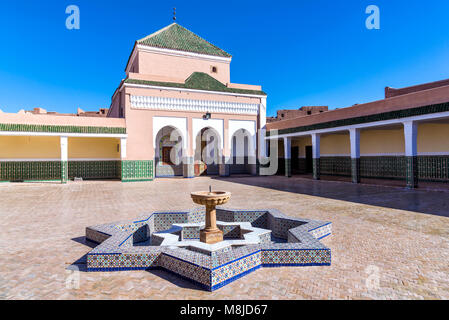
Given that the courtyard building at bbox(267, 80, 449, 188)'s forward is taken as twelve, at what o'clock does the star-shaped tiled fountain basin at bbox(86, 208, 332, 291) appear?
The star-shaped tiled fountain basin is roughly at 11 o'clock from the courtyard building.

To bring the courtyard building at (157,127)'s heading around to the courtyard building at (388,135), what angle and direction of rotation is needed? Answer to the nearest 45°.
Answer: approximately 45° to its left

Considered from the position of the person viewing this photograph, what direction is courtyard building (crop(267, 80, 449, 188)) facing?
facing the viewer and to the left of the viewer

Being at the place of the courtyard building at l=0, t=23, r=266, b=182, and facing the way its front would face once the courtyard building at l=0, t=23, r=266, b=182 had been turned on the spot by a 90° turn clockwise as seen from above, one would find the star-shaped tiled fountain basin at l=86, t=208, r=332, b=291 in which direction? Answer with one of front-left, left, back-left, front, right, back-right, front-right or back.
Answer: left

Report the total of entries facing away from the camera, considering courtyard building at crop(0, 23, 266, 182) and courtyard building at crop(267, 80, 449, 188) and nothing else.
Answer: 0

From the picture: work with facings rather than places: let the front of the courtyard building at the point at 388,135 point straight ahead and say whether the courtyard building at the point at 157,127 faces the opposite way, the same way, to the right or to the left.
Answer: to the left

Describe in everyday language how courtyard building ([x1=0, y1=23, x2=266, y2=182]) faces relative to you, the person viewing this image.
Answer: facing the viewer
